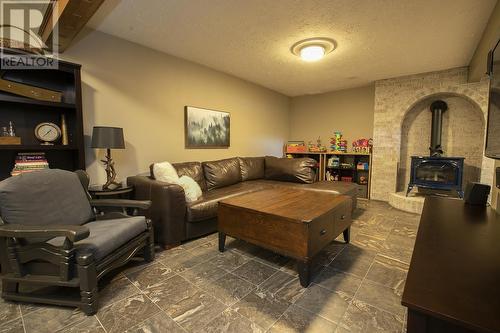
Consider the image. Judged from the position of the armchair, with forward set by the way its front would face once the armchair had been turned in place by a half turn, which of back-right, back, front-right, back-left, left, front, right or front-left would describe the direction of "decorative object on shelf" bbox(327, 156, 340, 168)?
back-right

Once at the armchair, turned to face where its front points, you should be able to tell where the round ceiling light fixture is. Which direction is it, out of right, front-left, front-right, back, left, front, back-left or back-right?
front-left

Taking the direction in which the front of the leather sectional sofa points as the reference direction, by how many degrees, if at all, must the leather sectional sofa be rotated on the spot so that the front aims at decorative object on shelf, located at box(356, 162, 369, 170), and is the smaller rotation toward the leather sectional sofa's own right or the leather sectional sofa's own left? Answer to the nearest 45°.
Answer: approximately 90° to the leather sectional sofa's own left

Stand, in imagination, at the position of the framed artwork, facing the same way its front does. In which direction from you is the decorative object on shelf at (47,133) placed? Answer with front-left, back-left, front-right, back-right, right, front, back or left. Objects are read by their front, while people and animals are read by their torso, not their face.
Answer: right

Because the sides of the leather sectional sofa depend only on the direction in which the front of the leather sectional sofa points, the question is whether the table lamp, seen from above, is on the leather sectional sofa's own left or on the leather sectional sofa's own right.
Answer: on the leather sectional sofa's own right

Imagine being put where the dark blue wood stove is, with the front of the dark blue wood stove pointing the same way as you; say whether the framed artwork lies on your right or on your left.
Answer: on your right

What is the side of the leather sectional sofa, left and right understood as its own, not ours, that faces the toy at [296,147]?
left

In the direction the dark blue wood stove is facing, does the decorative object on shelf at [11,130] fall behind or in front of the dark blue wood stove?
in front

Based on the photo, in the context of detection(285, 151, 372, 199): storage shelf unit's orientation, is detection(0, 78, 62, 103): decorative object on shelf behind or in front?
in front

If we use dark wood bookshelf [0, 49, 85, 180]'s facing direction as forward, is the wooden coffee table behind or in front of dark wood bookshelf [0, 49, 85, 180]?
in front

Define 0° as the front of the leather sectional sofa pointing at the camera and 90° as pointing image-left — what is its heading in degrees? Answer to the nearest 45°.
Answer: approximately 315°
